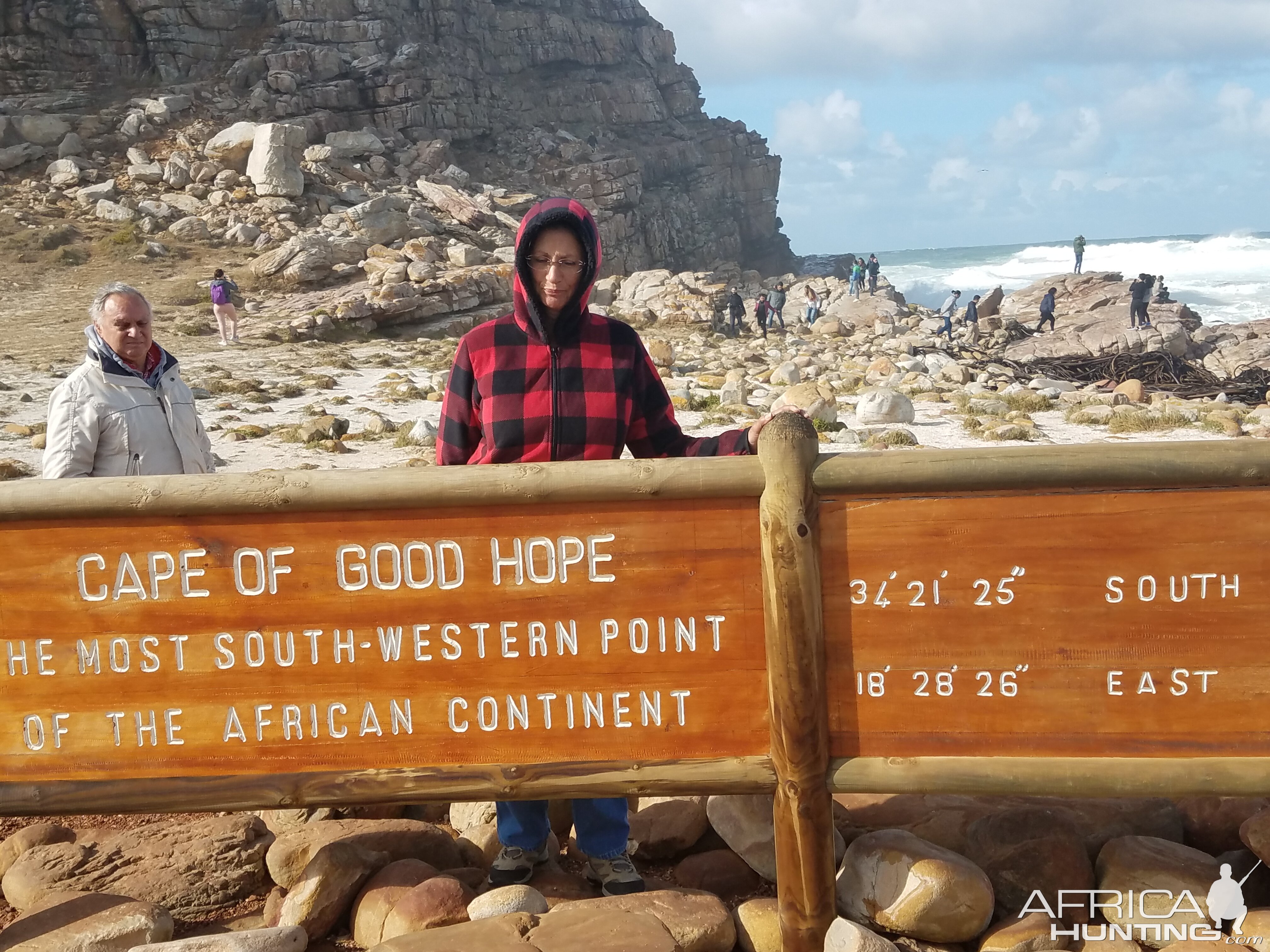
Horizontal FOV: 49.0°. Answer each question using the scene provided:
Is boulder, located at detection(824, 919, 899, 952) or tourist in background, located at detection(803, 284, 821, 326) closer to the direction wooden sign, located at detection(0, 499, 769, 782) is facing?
the boulder

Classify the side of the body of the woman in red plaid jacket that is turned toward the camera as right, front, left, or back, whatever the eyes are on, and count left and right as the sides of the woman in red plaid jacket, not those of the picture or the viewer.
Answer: front

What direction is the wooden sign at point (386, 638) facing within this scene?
toward the camera

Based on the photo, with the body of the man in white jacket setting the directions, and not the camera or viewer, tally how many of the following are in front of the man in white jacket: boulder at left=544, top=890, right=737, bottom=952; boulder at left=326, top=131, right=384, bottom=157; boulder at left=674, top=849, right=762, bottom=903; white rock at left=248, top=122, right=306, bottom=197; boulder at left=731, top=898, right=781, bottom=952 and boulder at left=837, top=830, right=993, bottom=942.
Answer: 4

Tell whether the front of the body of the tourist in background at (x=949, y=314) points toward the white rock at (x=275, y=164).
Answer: no

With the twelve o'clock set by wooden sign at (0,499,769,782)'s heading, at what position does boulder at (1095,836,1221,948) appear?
The boulder is roughly at 9 o'clock from the wooden sign.

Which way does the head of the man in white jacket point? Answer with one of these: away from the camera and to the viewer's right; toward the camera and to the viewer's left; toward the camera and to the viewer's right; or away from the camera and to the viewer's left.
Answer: toward the camera and to the viewer's right

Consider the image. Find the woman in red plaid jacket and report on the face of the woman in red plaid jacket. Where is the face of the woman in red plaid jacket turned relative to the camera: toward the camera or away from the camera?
toward the camera

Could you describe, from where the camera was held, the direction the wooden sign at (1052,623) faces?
facing the viewer

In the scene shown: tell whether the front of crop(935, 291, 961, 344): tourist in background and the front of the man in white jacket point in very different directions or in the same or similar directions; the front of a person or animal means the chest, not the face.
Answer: same or similar directions

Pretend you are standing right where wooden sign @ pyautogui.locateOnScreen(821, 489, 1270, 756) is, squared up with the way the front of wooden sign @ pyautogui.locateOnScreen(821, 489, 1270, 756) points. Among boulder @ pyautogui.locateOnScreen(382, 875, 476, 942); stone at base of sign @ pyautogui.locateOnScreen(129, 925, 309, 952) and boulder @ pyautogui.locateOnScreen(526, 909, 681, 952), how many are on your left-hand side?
0
